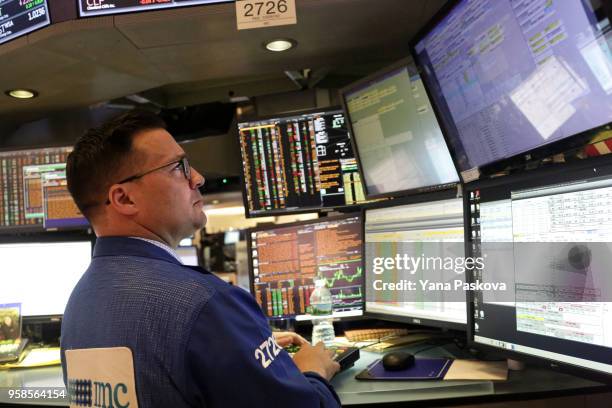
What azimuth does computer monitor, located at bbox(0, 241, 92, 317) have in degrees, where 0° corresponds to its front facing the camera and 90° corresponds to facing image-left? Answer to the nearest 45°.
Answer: approximately 0°

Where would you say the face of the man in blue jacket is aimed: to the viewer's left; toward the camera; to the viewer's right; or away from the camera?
to the viewer's right

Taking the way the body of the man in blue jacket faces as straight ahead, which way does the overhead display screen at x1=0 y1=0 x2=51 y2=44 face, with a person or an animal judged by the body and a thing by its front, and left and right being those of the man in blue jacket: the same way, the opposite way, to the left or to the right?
to the right

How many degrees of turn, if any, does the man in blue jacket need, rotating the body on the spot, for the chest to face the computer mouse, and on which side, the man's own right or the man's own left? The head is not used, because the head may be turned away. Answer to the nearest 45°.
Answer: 0° — they already face it

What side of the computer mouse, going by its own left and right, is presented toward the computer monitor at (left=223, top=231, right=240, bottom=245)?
left

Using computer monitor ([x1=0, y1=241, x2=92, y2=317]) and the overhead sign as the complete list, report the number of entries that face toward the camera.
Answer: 2

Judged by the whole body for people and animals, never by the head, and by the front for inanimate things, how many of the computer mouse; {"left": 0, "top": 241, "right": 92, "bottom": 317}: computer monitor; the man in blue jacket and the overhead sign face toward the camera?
2
